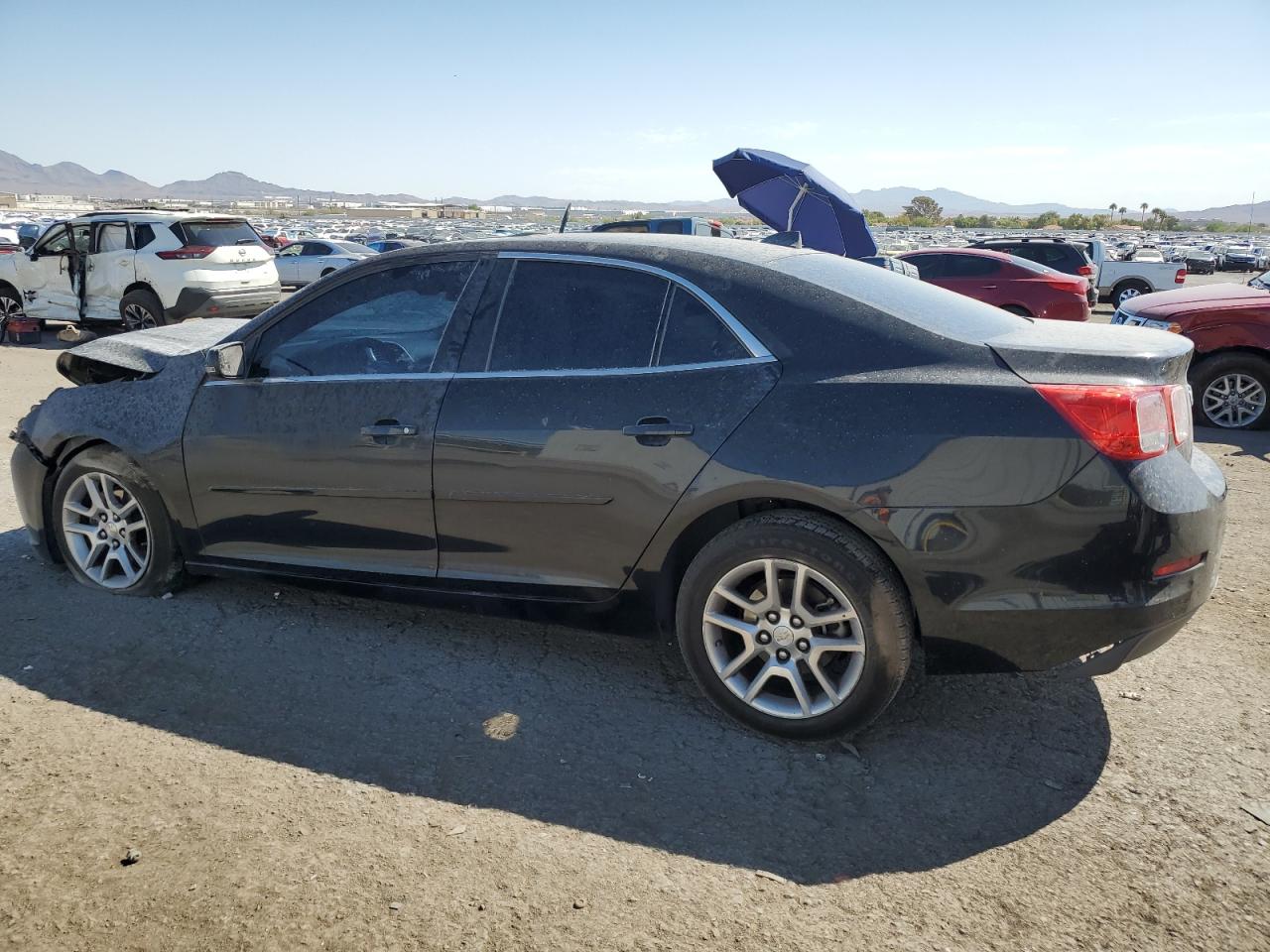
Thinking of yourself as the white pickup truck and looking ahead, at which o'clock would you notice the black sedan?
The black sedan is roughly at 9 o'clock from the white pickup truck.

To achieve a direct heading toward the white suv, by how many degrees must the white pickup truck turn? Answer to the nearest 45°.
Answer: approximately 45° to its left

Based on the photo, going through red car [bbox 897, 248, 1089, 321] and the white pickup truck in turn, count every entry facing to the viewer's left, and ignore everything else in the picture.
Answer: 2

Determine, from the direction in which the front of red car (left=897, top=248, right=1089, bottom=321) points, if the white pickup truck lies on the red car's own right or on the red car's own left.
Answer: on the red car's own right

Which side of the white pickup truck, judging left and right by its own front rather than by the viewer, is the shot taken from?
left

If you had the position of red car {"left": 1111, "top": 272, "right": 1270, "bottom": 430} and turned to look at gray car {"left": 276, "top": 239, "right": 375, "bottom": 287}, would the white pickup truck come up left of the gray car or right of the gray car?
right

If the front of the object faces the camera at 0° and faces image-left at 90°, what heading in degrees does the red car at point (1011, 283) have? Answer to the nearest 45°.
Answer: approximately 90°

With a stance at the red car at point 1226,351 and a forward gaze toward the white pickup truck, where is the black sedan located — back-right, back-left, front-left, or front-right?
back-left

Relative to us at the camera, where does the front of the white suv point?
facing away from the viewer and to the left of the viewer
